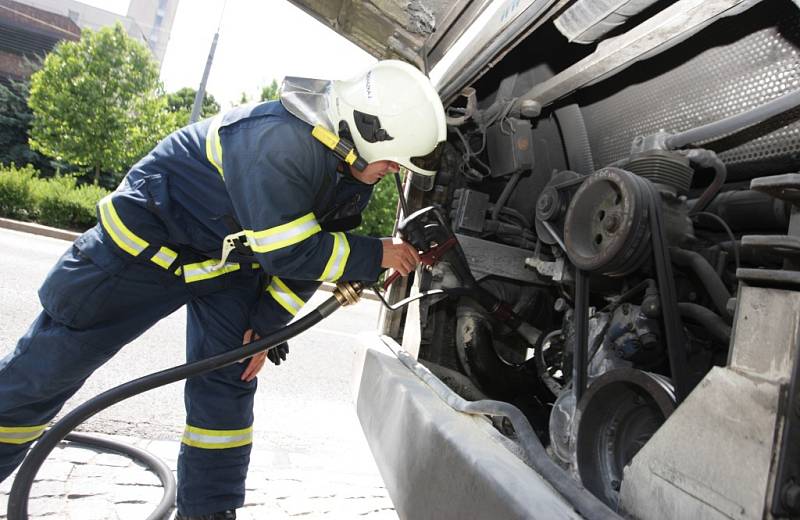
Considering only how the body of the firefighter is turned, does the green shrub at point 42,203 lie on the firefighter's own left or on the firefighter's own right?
on the firefighter's own left

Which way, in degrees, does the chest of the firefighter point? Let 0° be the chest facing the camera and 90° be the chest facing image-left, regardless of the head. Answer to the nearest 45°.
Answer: approximately 270°

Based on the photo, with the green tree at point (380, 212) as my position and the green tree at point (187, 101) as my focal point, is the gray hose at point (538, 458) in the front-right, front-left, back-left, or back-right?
back-left

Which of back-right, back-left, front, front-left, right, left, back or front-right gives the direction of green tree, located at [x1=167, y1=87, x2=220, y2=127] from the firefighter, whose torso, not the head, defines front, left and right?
left

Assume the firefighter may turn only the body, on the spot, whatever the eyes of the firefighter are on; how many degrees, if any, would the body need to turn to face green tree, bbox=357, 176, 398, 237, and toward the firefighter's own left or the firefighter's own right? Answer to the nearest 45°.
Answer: approximately 90° to the firefighter's own left

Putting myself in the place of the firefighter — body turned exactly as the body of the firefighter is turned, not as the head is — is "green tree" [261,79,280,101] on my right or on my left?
on my left

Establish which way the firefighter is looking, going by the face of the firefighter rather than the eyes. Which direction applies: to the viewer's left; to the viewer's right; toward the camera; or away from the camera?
to the viewer's right

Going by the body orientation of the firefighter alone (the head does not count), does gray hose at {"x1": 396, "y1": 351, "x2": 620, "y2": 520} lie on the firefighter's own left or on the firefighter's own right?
on the firefighter's own right

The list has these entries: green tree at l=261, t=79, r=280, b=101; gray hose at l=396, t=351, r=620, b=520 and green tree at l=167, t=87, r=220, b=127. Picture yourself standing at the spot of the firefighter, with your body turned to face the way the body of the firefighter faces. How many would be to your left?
2
